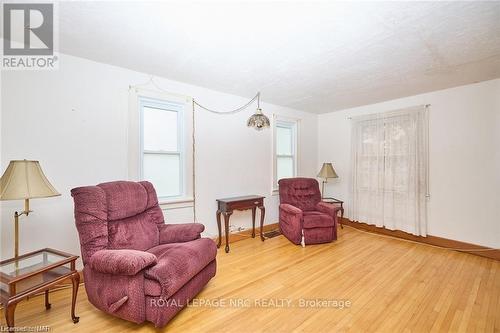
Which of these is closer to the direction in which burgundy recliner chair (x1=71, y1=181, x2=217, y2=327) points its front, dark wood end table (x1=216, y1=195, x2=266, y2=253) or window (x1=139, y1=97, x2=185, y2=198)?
the dark wood end table

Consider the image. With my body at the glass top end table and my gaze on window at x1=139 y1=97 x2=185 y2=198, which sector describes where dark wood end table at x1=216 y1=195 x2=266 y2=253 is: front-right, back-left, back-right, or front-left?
front-right

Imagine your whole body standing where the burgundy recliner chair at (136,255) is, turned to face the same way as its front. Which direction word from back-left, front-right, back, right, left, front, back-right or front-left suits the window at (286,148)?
left

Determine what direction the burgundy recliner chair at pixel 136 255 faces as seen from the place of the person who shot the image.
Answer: facing the viewer and to the right of the viewer

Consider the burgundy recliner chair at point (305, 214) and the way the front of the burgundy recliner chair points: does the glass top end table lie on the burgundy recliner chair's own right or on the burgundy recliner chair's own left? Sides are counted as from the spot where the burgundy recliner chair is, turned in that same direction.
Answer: on the burgundy recliner chair's own right

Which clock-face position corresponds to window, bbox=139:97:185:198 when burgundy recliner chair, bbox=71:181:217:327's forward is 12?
The window is roughly at 8 o'clock from the burgundy recliner chair.

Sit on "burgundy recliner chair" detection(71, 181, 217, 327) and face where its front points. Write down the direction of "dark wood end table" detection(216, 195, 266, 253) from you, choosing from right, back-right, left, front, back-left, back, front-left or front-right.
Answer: left

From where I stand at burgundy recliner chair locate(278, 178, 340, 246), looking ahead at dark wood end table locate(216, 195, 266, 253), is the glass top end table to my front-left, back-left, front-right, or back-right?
front-left

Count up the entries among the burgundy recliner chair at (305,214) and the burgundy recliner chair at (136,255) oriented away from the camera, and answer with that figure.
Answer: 0

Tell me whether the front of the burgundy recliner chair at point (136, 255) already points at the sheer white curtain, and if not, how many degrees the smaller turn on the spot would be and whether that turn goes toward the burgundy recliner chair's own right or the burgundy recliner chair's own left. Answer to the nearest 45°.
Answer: approximately 45° to the burgundy recliner chair's own left

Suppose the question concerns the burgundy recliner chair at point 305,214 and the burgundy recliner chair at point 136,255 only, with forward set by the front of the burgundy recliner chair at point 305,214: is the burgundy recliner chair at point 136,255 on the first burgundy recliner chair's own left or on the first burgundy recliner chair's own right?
on the first burgundy recliner chair's own right

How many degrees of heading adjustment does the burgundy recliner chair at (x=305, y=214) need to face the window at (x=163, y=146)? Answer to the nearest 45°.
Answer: approximately 90° to its right

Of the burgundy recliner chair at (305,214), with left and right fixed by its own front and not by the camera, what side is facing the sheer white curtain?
left
